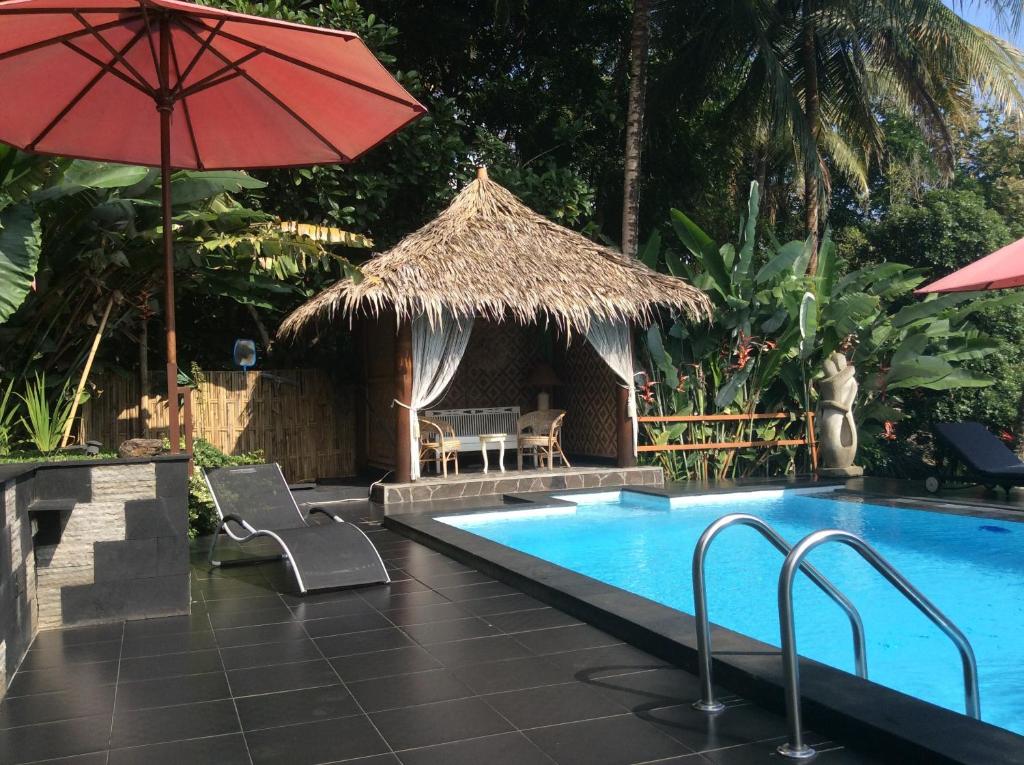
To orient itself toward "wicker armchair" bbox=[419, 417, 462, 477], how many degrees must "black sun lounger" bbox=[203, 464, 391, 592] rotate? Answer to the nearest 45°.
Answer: approximately 135° to its left

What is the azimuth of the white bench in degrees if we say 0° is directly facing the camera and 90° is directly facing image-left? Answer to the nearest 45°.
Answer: approximately 0°

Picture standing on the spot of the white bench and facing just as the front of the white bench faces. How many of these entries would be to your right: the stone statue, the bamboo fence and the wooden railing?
1

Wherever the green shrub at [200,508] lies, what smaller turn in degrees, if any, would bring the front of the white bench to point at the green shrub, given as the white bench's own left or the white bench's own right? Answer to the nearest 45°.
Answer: approximately 45° to the white bench's own right

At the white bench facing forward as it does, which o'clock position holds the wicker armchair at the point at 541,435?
The wicker armchair is roughly at 10 o'clock from the white bench.

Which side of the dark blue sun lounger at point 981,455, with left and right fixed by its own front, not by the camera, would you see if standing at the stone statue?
back

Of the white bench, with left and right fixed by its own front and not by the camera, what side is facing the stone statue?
left

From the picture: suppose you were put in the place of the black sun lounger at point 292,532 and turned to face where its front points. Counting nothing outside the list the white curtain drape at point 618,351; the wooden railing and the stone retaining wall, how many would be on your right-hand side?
1

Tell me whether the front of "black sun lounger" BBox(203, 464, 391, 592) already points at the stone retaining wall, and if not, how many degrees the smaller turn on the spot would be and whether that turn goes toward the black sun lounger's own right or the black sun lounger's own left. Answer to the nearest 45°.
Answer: approximately 90° to the black sun lounger's own right

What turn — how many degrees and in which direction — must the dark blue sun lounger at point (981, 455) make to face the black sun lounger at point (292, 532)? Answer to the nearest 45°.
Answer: approximately 90° to its right

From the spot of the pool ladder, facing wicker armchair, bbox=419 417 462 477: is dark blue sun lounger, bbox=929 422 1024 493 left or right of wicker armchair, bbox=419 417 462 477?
right

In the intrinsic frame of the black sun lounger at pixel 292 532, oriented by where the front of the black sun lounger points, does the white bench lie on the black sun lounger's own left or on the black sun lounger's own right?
on the black sun lounger's own left

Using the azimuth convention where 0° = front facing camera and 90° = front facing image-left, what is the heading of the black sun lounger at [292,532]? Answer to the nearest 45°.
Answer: approximately 315°

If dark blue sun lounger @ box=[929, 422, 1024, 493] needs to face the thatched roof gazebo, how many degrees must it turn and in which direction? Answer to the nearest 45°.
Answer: approximately 135° to its right
